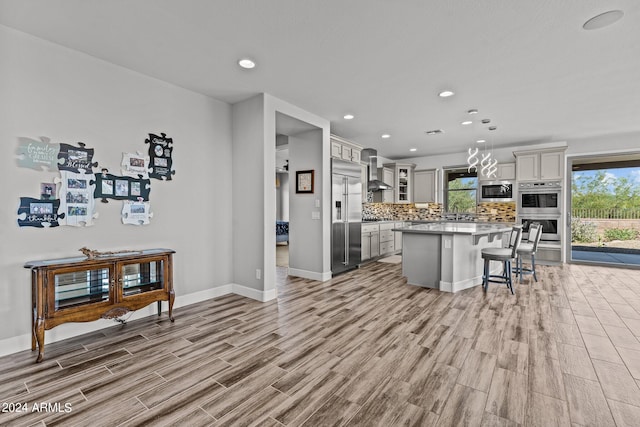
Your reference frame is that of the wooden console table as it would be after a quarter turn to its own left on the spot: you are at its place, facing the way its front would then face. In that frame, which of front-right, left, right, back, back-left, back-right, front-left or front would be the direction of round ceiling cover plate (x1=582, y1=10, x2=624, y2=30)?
right

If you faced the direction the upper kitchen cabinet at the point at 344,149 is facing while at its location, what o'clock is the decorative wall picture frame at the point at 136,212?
The decorative wall picture frame is roughly at 3 o'clock from the upper kitchen cabinet.

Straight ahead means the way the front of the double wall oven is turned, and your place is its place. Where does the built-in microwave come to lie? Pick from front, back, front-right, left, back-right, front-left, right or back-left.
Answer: right

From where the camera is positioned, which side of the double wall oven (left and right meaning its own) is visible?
front

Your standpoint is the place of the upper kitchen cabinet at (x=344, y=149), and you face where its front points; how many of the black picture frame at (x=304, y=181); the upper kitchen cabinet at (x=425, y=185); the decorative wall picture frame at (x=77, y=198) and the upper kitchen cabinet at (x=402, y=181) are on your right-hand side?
2

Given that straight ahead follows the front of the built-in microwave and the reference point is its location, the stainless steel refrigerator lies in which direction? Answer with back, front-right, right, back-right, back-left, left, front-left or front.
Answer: front-right

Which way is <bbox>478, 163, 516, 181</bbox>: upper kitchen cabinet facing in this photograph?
toward the camera

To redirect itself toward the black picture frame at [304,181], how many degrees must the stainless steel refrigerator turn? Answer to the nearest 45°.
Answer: approximately 90° to its right

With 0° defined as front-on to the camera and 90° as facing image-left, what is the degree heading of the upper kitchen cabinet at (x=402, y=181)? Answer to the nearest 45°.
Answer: approximately 0°

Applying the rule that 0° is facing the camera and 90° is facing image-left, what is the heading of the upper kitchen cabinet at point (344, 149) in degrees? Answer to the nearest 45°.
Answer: approximately 315°
